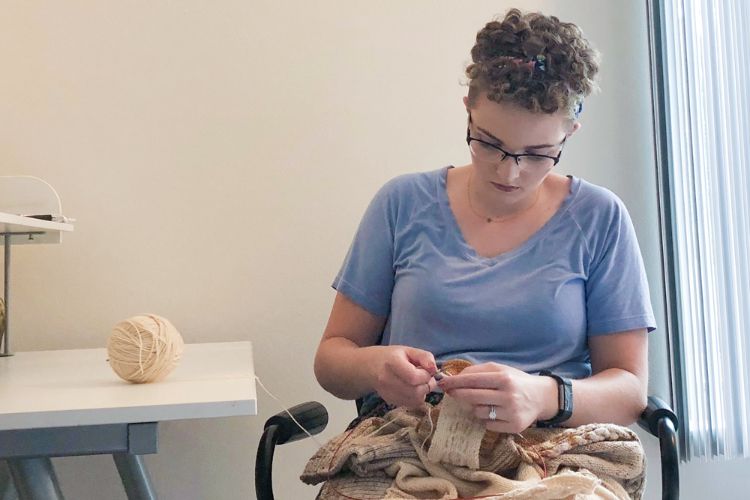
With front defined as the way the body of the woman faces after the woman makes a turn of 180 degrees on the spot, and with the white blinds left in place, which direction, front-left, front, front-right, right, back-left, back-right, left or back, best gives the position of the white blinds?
front-right

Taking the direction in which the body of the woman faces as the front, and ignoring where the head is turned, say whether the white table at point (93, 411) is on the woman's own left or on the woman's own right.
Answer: on the woman's own right

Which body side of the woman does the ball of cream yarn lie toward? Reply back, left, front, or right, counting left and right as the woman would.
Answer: right

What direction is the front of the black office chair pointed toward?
toward the camera

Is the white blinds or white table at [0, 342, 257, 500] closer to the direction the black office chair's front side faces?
the white table

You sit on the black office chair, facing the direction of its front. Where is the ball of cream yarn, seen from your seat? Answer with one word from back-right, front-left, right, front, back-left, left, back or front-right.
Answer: right
